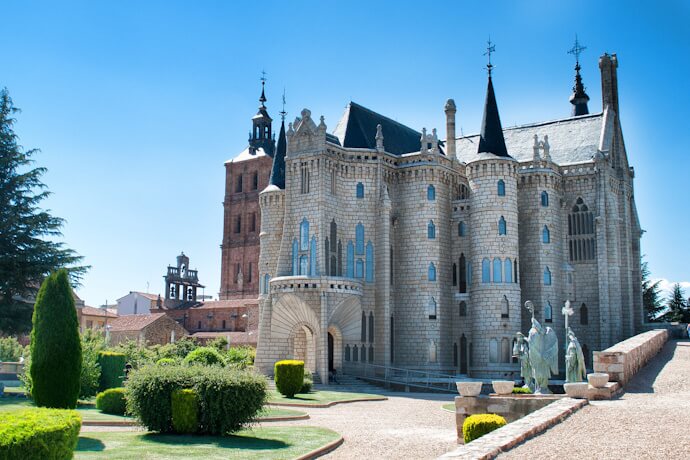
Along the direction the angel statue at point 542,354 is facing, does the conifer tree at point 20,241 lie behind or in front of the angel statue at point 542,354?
in front

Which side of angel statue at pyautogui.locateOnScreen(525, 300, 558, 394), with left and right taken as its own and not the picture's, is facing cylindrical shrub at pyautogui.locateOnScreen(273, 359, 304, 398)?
front

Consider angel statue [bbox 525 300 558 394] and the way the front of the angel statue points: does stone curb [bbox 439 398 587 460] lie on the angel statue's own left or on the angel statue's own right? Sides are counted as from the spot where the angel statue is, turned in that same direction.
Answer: on the angel statue's own left
